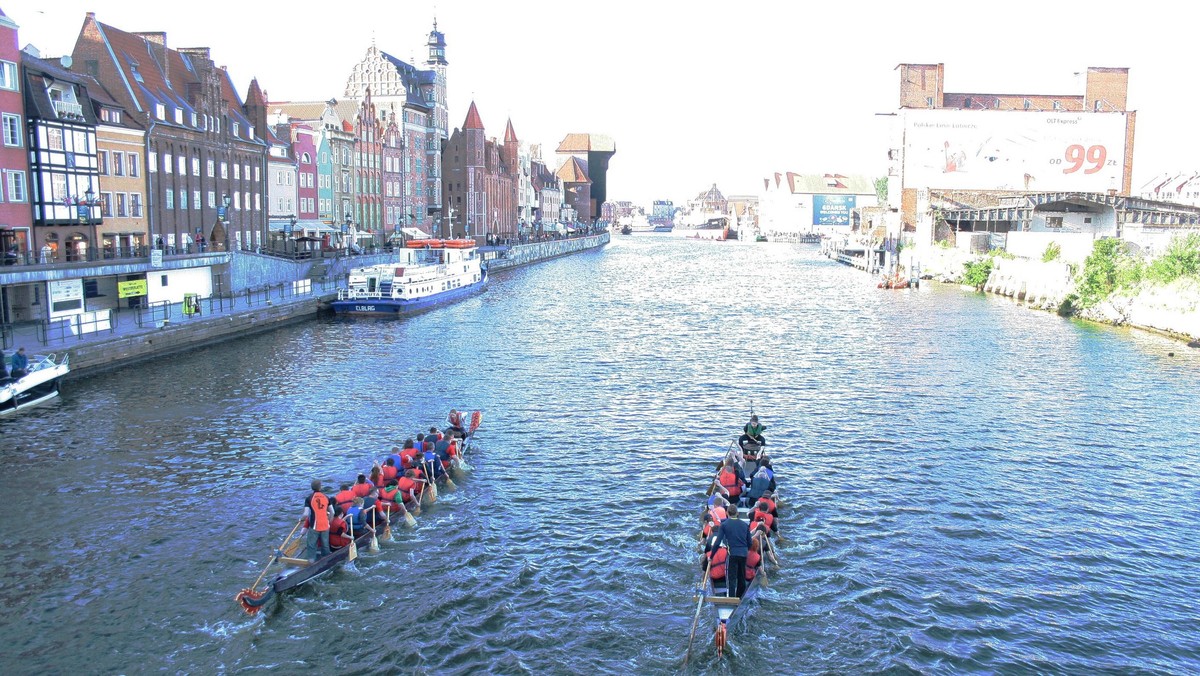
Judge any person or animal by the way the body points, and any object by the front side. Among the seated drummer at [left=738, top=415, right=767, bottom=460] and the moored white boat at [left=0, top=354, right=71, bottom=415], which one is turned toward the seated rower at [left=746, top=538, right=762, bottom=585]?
the seated drummer at [left=738, top=415, right=767, bottom=460]

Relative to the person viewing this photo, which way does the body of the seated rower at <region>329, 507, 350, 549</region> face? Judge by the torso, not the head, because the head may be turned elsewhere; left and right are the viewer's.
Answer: facing away from the viewer and to the right of the viewer

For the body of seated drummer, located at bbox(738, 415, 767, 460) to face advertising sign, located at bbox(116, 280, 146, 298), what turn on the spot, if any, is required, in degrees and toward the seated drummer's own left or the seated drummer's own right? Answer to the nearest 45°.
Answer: approximately 135° to the seated drummer's own right

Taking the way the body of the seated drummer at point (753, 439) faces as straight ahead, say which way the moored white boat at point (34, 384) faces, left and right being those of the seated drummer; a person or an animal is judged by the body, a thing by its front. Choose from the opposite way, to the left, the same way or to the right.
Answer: the opposite way

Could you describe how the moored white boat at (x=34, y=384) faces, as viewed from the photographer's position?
facing away from the viewer and to the right of the viewer

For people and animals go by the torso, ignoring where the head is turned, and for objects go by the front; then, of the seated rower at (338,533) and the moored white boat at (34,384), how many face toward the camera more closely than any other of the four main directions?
0

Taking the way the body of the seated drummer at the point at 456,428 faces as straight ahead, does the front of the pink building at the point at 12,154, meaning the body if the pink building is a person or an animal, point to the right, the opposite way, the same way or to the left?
to the left

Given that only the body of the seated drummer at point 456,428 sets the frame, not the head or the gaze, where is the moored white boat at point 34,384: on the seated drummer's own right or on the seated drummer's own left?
on the seated drummer's own right

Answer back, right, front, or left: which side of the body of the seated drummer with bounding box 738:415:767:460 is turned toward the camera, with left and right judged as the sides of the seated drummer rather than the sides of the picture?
front

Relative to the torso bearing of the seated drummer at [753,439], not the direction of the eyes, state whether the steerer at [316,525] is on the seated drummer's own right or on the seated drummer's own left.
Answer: on the seated drummer's own right

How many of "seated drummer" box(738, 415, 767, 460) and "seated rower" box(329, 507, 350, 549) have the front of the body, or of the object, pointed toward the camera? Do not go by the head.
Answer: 1

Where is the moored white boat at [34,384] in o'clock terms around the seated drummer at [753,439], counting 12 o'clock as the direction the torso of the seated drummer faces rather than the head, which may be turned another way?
The moored white boat is roughly at 3 o'clock from the seated drummer.

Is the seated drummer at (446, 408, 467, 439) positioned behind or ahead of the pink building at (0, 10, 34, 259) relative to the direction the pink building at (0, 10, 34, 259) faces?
ahead

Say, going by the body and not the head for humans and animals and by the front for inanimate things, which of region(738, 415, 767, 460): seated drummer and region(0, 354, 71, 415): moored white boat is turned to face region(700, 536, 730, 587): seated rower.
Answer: region(738, 415, 767, 460): seated drummer

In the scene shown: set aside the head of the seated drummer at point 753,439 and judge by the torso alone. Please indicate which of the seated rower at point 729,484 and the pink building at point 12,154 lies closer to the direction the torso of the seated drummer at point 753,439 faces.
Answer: the seated rower

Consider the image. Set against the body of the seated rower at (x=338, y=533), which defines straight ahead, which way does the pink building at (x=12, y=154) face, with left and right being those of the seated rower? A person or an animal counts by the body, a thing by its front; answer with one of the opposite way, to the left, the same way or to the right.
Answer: to the right

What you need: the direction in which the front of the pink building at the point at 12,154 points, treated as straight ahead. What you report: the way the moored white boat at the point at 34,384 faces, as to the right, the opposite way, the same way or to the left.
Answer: to the left

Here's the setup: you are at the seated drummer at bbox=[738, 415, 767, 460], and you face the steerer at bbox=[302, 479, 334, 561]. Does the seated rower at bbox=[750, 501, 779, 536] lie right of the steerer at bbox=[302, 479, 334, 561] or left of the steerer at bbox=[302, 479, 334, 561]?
left

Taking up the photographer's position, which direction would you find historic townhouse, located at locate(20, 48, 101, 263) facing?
facing the viewer and to the right of the viewer

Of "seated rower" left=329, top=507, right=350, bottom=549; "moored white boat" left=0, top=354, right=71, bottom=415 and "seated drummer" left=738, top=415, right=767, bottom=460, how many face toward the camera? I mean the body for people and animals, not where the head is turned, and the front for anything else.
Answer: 1

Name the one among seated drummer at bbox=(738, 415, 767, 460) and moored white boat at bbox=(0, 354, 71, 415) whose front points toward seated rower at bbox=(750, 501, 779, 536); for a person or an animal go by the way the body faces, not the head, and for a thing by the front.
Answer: seated drummer at bbox=(738, 415, 767, 460)

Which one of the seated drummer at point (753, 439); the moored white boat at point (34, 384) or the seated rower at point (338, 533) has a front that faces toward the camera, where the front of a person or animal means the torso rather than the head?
the seated drummer at point (753, 439)

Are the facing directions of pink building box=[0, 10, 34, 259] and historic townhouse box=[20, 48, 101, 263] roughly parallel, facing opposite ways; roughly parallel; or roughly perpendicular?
roughly parallel

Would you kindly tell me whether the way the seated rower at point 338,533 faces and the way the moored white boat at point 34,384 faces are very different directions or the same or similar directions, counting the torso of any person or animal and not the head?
same or similar directions
